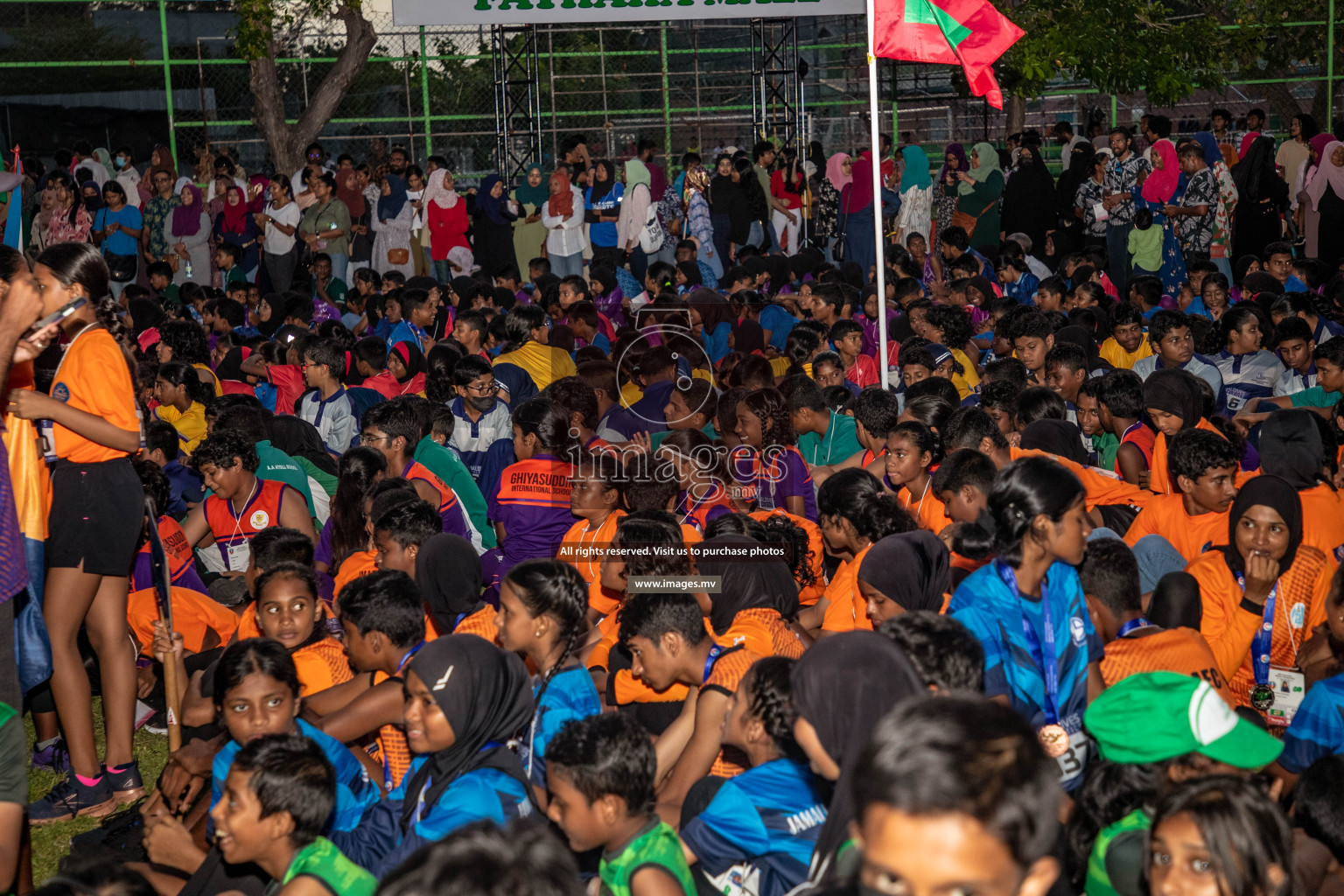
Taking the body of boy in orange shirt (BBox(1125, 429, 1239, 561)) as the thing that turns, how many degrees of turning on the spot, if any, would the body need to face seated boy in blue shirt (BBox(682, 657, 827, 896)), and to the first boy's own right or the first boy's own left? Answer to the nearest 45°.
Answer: approximately 45° to the first boy's own right

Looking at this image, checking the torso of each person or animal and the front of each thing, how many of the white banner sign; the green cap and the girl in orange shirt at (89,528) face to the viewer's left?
1

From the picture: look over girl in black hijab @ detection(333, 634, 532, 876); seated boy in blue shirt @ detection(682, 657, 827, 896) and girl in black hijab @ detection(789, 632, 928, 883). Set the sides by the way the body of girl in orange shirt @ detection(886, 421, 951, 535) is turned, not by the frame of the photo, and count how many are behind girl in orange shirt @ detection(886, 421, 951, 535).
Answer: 0

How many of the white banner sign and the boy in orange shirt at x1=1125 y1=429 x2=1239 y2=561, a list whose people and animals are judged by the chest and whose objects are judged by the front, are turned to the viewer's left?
0

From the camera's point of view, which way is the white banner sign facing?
toward the camera

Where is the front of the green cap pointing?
to the viewer's right

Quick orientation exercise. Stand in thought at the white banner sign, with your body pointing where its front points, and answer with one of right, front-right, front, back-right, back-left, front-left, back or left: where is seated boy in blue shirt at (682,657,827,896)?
front

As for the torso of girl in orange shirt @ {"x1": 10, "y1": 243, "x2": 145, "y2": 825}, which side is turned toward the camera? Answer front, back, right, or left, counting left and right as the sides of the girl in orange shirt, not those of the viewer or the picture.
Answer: left

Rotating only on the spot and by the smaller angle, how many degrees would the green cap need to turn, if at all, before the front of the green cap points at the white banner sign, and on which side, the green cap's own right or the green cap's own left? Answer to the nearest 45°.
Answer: approximately 135° to the green cap's own left

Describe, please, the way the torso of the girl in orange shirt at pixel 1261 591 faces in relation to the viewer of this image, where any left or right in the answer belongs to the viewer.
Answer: facing the viewer

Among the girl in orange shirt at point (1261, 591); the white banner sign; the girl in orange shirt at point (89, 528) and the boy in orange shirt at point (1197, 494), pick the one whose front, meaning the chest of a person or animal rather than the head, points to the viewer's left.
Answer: the girl in orange shirt at point (89, 528)

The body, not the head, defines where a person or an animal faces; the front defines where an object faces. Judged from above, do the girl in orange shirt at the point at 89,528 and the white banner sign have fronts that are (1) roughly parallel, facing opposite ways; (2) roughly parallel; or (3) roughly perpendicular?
roughly perpendicular

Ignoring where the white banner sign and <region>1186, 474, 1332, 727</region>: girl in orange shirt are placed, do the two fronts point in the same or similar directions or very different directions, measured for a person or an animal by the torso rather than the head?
same or similar directions

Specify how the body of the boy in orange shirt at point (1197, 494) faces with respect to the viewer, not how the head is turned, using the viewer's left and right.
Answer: facing the viewer and to the right of the viewer

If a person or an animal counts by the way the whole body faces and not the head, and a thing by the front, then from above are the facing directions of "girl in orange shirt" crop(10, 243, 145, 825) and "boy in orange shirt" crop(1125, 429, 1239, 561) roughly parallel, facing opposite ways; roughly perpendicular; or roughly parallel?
roughly perpendicular

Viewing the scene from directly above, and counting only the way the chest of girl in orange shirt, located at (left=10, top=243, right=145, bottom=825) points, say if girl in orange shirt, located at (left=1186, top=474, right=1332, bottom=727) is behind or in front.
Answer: behind

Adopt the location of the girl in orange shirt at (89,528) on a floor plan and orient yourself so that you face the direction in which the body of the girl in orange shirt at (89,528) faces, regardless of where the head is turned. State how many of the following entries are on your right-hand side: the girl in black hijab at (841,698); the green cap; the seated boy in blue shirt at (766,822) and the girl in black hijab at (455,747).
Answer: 0

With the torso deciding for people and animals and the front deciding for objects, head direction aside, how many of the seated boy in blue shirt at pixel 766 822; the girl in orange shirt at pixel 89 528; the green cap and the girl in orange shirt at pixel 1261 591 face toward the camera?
1

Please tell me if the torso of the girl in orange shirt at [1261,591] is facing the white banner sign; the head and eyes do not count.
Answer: no

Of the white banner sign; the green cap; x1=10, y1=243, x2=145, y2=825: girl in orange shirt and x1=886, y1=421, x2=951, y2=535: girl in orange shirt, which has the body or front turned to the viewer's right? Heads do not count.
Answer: the green cap
